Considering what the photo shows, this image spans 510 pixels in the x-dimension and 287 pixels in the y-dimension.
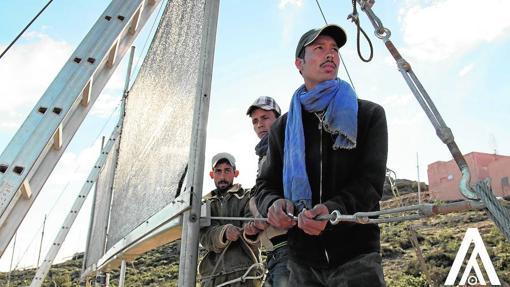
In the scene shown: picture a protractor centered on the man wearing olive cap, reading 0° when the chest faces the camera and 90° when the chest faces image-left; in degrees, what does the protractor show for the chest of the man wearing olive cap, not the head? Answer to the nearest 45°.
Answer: approximately 0°

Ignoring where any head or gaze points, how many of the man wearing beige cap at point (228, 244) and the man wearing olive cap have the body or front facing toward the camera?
2
